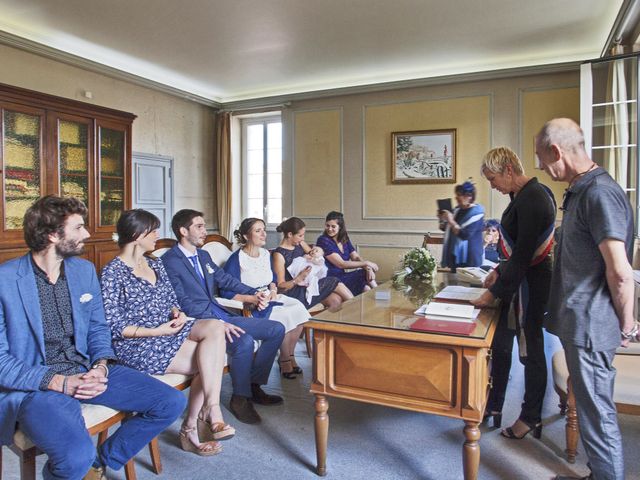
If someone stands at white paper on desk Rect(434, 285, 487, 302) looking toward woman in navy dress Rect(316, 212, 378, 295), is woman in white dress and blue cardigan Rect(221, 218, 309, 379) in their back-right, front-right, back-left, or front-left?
front-left

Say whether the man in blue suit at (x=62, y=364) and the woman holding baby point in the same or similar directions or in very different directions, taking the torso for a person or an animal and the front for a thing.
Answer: same or similar directions

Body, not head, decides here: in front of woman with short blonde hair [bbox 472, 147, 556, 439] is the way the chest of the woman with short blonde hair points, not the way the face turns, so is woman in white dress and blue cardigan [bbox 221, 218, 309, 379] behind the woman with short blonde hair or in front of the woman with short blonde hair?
in front

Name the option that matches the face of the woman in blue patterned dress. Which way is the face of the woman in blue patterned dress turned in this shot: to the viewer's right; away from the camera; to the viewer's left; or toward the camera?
to the viewer's right

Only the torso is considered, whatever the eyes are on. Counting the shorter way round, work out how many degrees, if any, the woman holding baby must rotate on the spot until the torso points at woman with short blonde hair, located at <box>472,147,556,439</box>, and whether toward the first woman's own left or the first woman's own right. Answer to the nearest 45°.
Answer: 0° — they already face them

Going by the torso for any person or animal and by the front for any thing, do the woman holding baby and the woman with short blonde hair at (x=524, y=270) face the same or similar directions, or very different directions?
very different directions

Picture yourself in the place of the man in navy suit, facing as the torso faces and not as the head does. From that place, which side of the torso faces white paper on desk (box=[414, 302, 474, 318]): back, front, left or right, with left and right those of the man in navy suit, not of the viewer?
front

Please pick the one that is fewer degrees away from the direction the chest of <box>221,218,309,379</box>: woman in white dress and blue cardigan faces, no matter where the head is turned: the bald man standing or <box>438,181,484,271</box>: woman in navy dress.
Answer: the bald man standing

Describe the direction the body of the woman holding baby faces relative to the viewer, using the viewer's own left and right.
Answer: facing the viewer and to the right of the viewer

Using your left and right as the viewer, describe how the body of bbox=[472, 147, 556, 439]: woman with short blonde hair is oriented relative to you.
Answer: facing to the left of the viewer

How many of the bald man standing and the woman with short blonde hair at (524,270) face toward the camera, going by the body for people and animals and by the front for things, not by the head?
0

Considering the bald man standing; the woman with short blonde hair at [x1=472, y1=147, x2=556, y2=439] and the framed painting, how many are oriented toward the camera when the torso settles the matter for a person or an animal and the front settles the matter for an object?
1

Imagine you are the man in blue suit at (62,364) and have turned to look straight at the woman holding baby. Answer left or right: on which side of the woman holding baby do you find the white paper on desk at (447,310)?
right

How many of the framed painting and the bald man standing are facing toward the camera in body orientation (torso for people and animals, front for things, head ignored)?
1

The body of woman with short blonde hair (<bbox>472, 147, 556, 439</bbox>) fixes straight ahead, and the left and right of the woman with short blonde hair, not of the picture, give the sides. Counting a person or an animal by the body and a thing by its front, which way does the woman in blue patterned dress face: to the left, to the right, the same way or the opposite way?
the opposite way

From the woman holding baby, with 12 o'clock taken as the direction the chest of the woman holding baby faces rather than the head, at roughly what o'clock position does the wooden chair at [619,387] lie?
The wooden chair is roughly at 12 o'clock from the woman holding baby.

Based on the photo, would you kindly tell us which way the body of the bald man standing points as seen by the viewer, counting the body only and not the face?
to the viewer's left

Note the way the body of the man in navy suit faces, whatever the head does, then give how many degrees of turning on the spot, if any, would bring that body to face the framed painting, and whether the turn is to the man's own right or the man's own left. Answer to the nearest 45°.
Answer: approximately 90° to the man's own left

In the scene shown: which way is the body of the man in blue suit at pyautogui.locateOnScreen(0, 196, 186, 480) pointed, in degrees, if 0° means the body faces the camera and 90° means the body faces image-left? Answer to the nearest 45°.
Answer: approximately 315°

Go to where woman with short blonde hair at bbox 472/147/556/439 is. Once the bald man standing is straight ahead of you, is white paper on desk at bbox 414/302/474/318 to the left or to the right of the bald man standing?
right

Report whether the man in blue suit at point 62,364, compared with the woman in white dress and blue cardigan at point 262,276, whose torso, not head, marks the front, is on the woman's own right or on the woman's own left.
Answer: on the woman's own right
